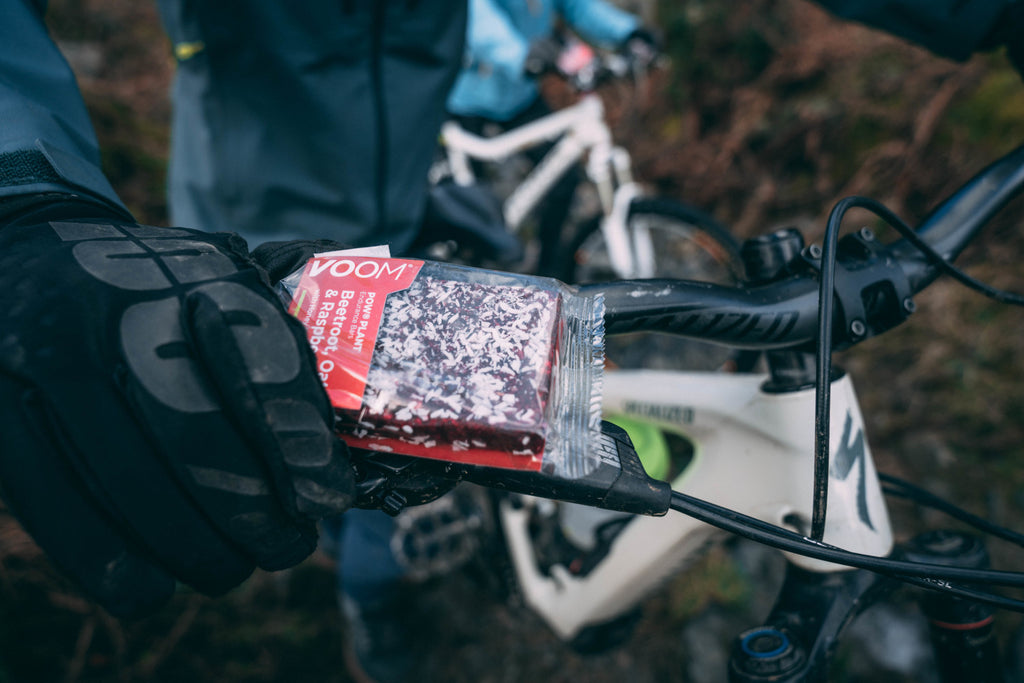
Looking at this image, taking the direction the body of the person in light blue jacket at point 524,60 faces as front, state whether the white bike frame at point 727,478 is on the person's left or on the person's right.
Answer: on the person's right

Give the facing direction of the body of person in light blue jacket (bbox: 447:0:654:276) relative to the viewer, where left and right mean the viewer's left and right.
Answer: facing to the right of the viewer

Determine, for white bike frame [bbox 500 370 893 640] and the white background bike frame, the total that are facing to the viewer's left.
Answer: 0

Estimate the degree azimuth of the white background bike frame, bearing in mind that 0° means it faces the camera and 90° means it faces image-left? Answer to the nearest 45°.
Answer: approximately 315°

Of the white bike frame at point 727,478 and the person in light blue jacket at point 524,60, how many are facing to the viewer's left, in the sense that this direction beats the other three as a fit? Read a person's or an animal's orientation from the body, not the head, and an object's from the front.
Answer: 0

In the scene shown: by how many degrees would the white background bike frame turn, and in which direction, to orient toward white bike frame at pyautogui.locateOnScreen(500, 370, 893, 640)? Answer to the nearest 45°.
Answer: approximately 45° to its right
